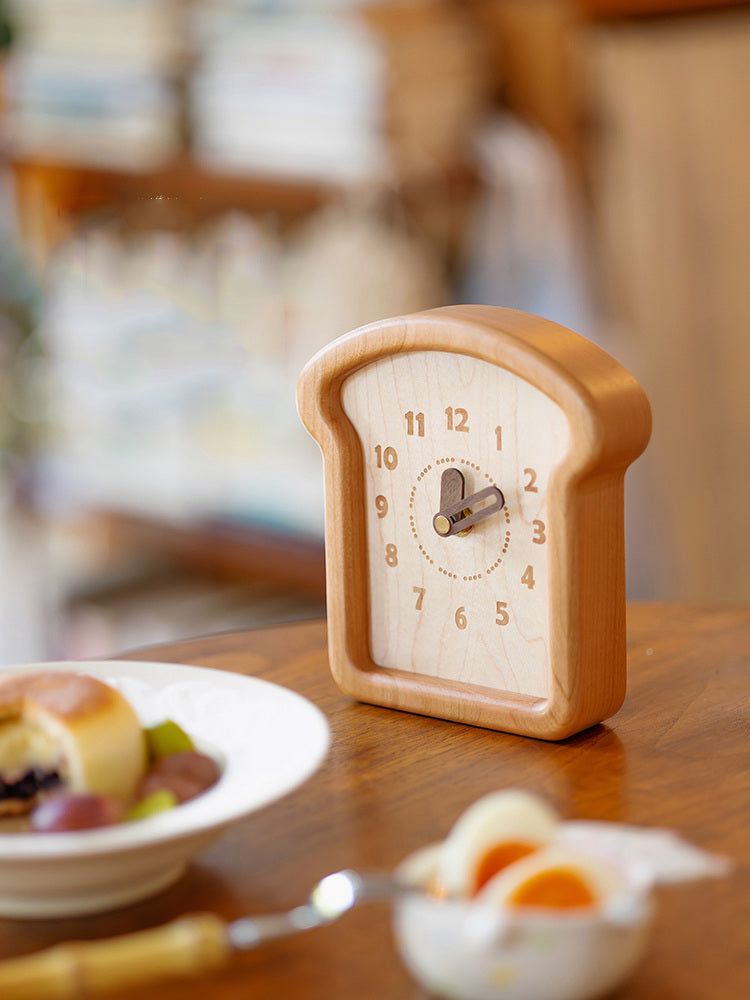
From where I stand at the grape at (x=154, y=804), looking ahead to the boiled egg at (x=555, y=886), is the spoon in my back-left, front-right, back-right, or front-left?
front-right

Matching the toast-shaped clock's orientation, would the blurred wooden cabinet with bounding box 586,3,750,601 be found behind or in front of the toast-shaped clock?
behind

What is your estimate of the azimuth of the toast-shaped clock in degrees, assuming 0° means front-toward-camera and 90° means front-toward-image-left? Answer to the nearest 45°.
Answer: approximately 45°
